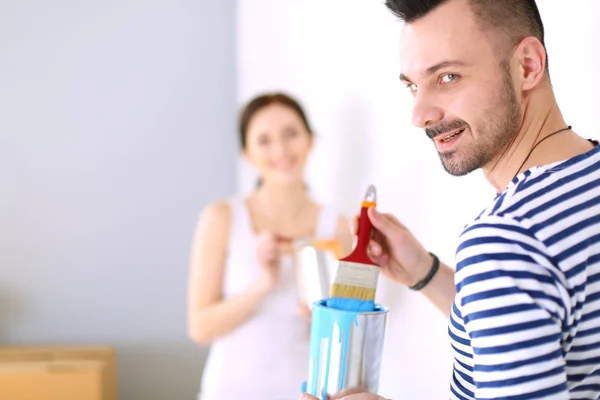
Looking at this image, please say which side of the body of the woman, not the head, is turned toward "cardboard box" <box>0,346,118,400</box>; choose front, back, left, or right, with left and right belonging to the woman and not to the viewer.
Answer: right

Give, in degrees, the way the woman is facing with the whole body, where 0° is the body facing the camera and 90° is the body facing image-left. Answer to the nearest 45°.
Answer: approximately 0°

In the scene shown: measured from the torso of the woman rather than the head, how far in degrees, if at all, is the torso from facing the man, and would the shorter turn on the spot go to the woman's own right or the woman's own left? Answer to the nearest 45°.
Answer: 0° — they already face them

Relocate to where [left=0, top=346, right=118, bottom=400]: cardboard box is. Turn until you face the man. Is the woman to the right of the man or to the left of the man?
left

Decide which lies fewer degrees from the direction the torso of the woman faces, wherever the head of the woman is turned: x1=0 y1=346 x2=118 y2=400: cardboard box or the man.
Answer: the man
